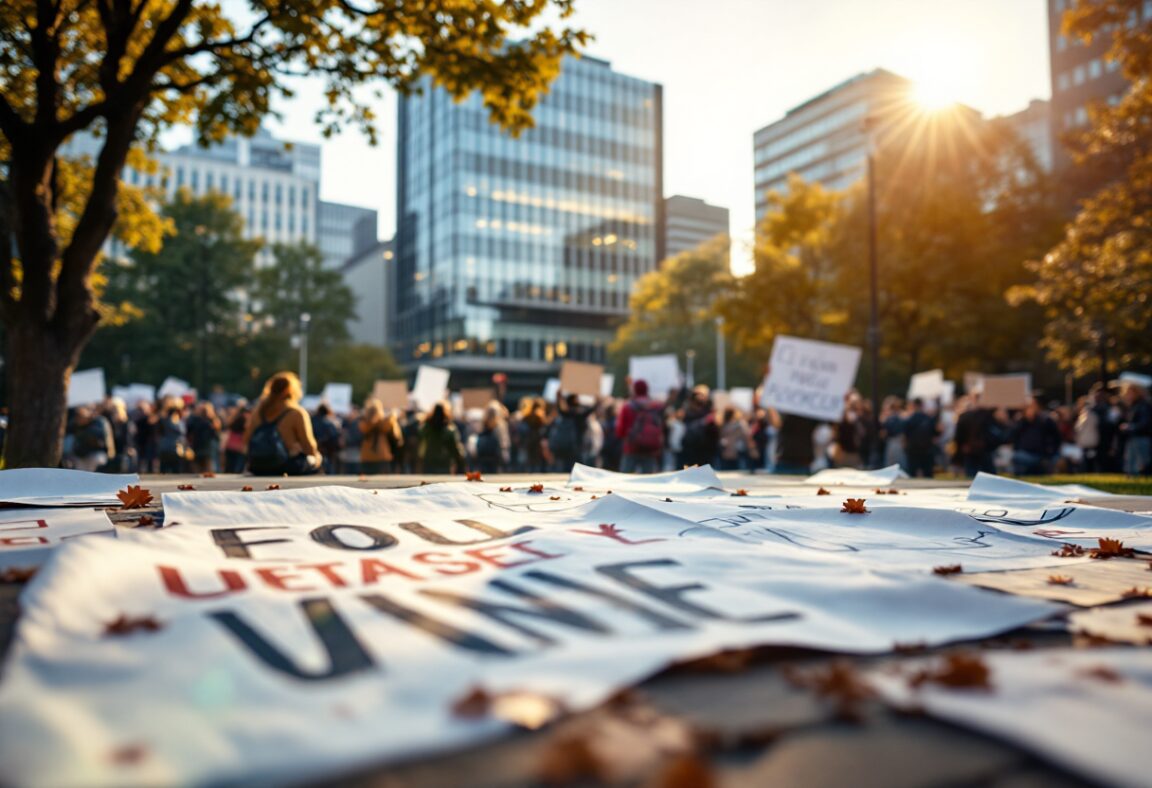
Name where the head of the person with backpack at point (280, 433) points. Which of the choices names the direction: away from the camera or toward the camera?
away from the camera

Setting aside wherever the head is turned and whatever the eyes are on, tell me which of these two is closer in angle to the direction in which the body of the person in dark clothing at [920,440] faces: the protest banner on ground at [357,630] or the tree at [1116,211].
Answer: the tree

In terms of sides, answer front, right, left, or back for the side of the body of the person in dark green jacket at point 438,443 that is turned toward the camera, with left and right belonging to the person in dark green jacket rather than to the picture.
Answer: back

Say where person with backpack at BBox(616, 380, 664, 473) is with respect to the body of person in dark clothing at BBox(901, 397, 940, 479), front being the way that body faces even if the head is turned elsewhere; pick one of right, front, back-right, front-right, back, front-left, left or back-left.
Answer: back-left

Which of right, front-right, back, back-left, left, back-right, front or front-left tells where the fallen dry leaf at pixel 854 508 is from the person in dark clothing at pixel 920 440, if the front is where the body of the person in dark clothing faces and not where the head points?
back

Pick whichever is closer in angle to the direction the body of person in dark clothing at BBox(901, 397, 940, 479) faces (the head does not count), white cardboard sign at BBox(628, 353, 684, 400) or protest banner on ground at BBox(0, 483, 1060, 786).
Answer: the white cardboard sign

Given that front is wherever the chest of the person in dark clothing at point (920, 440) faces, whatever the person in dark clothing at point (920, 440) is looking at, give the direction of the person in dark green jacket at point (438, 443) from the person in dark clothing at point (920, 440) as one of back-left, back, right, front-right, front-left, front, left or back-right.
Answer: back-left

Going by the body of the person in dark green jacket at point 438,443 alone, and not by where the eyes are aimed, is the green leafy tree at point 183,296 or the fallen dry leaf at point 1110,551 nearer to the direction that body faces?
the green leafy tree

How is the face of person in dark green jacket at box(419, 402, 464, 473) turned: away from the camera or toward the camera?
away from the camera

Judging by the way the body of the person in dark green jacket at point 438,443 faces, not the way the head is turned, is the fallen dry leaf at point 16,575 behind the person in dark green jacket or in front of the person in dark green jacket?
behind

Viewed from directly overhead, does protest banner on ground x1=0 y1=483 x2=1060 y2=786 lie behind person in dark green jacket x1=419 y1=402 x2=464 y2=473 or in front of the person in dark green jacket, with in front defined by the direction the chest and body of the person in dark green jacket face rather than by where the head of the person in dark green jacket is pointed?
behind

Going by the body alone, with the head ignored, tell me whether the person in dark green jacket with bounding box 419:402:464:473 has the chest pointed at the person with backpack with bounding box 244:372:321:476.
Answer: no

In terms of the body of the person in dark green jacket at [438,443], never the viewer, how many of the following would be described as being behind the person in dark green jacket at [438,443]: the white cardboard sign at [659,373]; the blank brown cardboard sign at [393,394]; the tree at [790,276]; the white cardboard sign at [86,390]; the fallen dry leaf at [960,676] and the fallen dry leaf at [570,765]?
2

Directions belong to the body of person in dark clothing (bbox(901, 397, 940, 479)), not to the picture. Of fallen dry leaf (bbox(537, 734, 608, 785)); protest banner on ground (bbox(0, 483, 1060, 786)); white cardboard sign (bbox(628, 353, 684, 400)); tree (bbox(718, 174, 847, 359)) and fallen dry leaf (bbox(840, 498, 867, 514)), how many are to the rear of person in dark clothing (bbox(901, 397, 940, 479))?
3

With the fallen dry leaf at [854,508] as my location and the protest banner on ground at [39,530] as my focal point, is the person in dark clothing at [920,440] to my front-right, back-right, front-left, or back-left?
back-right

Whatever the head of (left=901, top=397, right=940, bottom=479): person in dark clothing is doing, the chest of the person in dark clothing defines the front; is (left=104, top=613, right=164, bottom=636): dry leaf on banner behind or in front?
behind

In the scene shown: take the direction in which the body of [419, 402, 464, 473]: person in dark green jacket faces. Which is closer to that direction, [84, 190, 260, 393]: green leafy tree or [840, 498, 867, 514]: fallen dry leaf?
the green leafy tree

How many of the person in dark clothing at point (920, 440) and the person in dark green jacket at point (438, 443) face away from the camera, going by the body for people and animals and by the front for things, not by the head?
2

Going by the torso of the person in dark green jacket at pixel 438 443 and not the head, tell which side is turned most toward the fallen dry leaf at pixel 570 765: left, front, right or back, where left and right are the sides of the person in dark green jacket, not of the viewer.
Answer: back

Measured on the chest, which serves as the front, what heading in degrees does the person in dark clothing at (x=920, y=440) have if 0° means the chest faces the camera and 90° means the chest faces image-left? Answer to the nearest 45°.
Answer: approximately 180°
